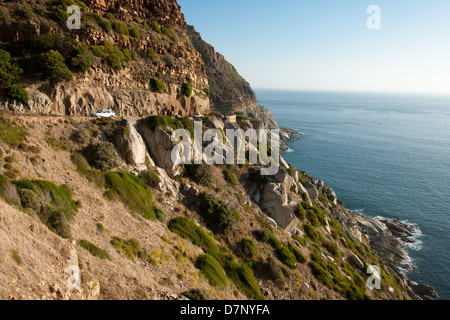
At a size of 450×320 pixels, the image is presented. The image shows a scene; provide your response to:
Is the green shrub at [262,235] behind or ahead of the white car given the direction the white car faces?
behind

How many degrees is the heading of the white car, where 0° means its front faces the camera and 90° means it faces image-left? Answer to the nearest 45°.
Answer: approximately 90°

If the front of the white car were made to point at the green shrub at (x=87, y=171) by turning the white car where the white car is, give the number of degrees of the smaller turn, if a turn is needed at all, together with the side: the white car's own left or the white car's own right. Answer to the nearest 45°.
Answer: approximately 90° to the white car's own left

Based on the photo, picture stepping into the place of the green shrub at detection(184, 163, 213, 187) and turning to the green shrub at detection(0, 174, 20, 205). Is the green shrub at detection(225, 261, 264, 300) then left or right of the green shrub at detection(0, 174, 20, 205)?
left

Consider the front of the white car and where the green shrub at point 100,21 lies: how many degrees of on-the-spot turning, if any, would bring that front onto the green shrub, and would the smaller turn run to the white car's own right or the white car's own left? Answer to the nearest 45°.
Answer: approximately 90° to the white car's own right

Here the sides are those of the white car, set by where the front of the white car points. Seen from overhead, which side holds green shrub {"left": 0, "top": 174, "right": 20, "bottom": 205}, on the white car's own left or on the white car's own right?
on the white car's own left
